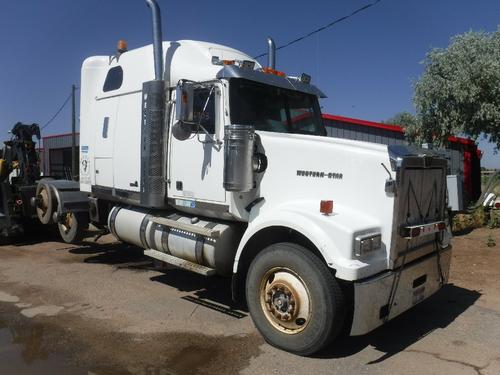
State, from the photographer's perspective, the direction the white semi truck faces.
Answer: facing the viewer and to the right of the viewer

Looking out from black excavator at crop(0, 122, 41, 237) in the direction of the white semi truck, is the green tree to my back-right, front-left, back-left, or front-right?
front-left

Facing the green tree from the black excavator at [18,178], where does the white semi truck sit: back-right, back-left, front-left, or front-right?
front-right

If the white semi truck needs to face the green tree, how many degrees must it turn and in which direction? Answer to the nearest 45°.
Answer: approximately 90° to its left

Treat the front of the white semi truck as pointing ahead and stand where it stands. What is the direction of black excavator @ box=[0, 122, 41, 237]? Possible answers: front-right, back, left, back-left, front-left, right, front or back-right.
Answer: back
